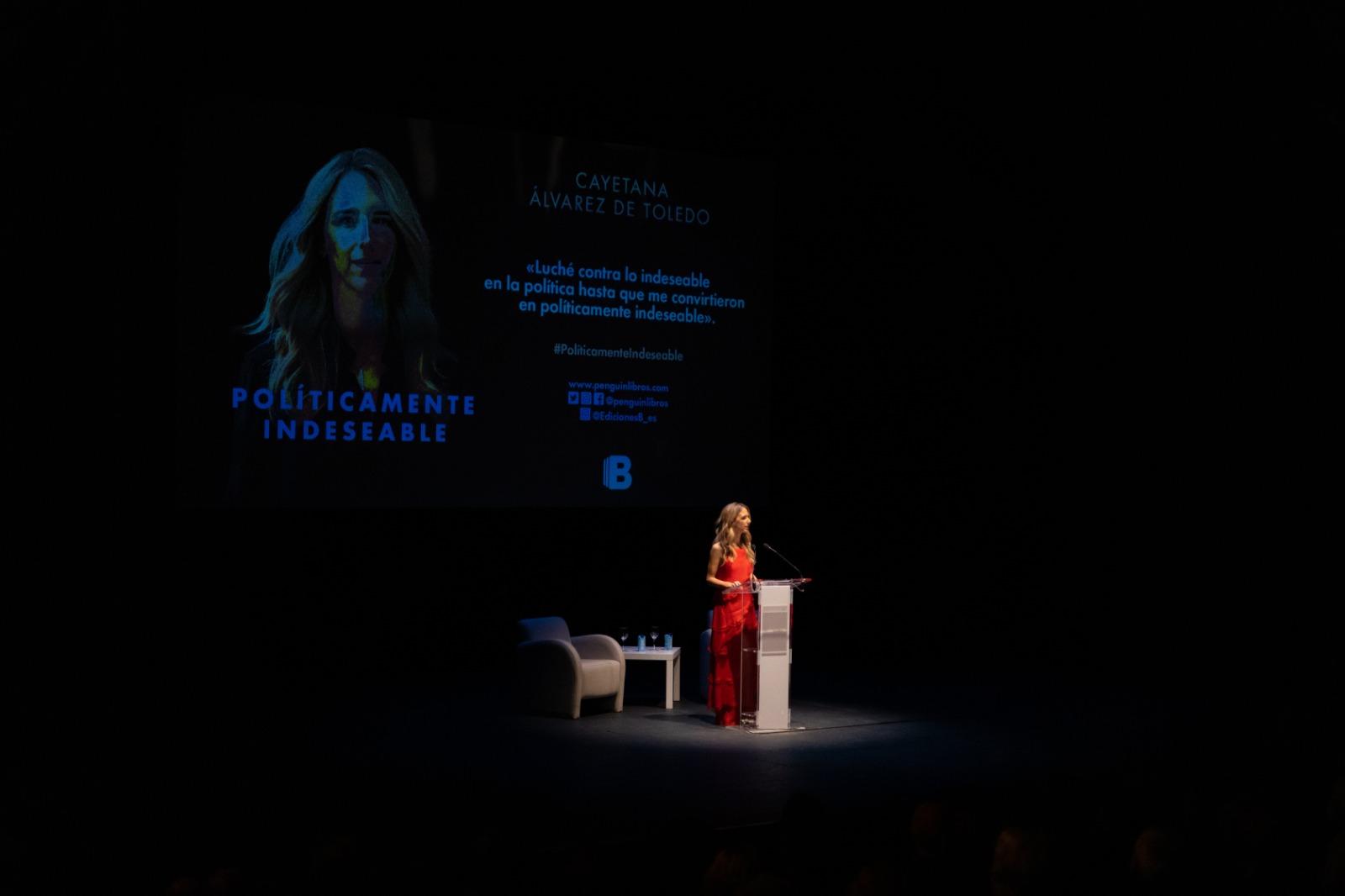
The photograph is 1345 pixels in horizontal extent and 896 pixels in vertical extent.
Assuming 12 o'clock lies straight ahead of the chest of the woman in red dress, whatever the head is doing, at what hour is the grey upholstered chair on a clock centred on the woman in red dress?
The grey upholstered chair is roughly at 5 o'clock from the woman in red dress.

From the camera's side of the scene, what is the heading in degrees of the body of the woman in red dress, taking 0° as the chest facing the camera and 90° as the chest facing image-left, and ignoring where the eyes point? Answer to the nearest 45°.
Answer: approximately 315°

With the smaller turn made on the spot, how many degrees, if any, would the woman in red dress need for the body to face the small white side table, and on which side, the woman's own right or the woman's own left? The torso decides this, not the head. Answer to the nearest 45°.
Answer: approximately 180°

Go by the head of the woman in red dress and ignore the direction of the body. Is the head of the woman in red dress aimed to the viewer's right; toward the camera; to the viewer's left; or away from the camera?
to the viewer's right
